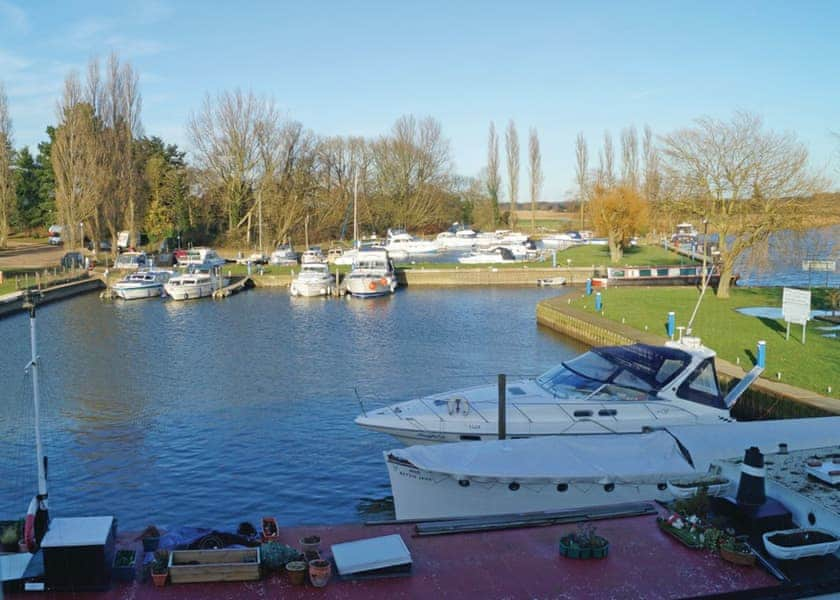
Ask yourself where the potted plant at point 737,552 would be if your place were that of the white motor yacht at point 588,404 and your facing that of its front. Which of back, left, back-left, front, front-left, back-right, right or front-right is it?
left

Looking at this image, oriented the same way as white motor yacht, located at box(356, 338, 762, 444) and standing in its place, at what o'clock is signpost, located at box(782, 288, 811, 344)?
The signpost is roughly at 4 o'clock from the white motor yacht.

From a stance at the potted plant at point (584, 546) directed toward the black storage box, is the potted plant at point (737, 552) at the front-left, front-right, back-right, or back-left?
back-left

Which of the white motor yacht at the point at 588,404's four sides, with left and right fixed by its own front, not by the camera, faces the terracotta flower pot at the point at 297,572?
left

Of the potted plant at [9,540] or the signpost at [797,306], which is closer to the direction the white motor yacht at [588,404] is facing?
the potted plant

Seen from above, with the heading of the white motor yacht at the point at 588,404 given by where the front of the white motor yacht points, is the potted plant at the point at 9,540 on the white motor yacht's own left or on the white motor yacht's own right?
on the white motor yacht's own left

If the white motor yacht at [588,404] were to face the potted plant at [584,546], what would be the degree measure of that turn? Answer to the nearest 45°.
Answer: approximately 90° to its left

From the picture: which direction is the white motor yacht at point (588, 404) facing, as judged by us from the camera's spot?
facing to the left of the viewer
